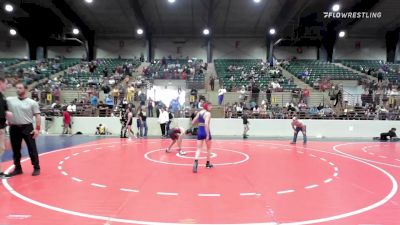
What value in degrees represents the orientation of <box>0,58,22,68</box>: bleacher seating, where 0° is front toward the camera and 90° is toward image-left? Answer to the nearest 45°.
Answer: approximately 315°

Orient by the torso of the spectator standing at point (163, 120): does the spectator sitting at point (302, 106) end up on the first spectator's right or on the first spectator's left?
on the first spectator's left

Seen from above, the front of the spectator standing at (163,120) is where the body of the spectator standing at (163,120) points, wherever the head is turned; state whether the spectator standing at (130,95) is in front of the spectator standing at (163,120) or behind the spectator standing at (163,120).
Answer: behind

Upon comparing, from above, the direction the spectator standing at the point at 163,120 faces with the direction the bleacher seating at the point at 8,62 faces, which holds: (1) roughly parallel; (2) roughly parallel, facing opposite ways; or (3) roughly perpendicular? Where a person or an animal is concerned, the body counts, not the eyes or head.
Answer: roughly perpendicular

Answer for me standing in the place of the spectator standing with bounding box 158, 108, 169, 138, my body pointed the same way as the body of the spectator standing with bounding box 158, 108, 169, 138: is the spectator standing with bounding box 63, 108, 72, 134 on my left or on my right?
on my right

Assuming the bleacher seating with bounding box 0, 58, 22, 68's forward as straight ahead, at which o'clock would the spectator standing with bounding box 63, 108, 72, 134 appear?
The spectator standing is roughly at 1 o'clock from the bleacher seating.

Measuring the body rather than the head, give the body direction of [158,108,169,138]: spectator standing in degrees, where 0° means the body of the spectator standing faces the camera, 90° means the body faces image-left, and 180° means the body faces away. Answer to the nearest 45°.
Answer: approximately 0°

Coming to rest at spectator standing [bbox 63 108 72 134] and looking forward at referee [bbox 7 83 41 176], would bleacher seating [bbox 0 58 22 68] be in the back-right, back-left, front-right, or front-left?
back-right

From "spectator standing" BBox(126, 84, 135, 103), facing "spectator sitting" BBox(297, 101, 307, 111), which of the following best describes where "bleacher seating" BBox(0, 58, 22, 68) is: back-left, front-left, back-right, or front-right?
back-left

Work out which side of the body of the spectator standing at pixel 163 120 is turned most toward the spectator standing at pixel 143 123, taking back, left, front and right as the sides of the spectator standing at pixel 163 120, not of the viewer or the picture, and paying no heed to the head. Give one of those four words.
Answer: right
